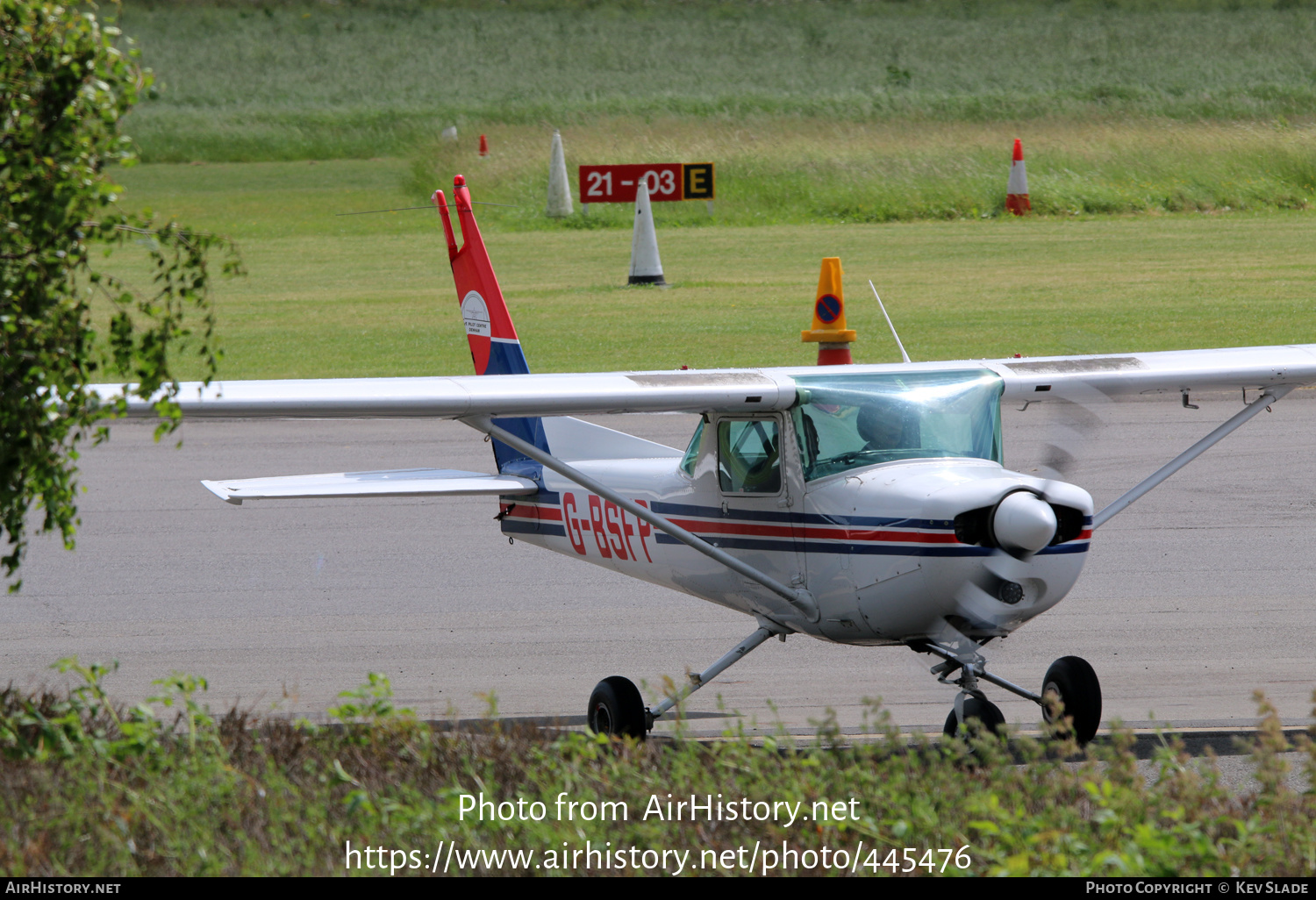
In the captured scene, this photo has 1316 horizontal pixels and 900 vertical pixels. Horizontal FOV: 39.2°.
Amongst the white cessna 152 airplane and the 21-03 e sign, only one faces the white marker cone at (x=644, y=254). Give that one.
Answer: the 21-03 e sign

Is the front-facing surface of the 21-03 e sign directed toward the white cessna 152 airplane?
yes

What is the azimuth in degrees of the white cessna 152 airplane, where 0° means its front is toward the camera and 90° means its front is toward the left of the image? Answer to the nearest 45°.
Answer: approximately 315°

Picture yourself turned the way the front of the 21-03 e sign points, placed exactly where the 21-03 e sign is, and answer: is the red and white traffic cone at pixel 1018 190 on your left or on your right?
on your left

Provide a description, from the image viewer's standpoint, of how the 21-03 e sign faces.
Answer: facing the viewer

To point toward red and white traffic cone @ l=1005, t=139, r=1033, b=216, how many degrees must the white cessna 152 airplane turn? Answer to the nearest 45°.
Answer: approximately 135° to its left

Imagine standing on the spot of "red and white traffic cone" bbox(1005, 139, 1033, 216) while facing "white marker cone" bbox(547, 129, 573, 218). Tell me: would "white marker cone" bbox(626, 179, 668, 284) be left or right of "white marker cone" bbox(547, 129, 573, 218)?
left

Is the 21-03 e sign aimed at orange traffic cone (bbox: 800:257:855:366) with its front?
yes

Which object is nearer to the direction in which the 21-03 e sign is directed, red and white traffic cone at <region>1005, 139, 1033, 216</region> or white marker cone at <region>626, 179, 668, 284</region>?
the white marker cone

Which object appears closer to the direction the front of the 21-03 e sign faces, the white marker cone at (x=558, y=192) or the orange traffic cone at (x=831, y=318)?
the orange traffic cone

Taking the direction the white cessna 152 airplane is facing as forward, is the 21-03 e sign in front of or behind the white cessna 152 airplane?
behind

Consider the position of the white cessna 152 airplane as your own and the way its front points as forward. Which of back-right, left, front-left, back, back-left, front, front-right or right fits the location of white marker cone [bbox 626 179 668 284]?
back-left

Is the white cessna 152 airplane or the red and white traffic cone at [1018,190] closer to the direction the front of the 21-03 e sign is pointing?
the white cessna 152 airplane

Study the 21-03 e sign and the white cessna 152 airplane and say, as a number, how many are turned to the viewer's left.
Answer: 0

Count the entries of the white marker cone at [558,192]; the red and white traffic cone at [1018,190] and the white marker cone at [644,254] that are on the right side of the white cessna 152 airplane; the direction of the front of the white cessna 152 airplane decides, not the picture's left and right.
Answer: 0
